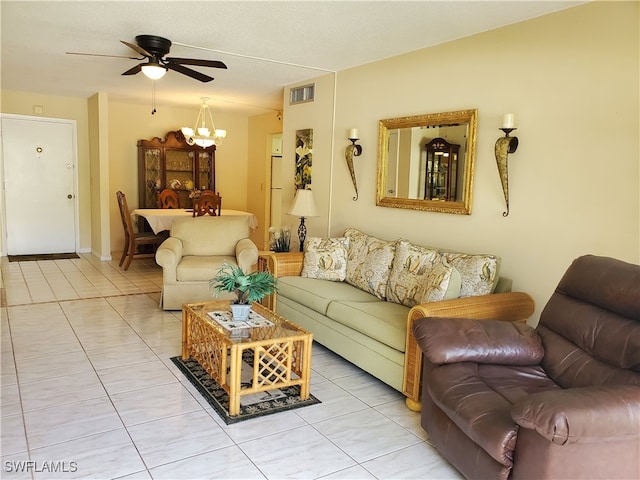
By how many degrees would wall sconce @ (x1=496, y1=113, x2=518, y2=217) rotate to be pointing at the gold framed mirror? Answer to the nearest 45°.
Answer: approximately 90° to its right

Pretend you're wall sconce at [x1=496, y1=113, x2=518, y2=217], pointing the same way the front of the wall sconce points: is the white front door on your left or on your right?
on your right

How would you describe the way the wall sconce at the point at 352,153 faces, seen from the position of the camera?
facing the viewer and to the left of the viewer

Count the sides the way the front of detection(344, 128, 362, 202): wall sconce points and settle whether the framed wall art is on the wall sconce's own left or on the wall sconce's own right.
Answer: on the wall sconce's own right

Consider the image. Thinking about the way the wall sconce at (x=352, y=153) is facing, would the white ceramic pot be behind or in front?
in front

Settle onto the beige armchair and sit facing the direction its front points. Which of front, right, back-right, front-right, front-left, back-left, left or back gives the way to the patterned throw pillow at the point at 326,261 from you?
front-left

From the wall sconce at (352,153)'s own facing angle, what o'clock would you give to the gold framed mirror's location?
The gold framed mirror is roughly at 9 o'clock from the wall sconce.

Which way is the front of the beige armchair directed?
toward the camera

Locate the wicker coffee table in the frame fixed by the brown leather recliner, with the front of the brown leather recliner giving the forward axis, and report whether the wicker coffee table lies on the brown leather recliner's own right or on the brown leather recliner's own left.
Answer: on the brown leather recliner's own right

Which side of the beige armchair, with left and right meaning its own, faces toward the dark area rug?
front

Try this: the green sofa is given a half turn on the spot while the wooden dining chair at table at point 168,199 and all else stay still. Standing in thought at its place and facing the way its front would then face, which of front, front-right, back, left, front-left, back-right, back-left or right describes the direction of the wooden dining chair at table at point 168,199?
left

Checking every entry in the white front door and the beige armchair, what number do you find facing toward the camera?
2

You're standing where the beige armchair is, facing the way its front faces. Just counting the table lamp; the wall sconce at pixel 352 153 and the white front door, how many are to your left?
2
